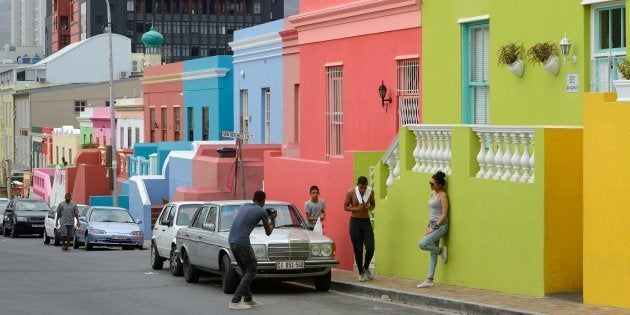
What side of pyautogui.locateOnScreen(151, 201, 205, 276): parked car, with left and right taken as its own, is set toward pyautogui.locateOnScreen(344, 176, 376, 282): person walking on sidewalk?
front

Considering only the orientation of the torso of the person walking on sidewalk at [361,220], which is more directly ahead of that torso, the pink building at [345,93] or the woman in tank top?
the woman in tank top

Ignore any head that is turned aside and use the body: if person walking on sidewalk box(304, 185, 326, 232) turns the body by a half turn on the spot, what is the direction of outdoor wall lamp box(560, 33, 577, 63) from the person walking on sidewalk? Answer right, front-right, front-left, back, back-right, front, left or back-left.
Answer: back-right

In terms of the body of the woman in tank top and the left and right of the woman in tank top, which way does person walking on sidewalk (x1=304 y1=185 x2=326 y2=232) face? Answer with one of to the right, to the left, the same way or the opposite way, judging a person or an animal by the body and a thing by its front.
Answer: to the left

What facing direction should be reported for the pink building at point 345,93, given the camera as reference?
facing the viewer and to the left of the viewer

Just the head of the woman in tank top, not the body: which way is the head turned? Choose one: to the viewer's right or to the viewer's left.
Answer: to the viewer's left

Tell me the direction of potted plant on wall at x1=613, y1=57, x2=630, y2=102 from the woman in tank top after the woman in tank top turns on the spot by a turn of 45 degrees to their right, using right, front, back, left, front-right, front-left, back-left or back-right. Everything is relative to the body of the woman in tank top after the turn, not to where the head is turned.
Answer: back

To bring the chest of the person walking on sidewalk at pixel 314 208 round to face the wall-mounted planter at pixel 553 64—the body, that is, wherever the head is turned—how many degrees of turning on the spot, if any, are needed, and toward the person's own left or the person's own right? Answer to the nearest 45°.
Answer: approximately 45° to the person's own left

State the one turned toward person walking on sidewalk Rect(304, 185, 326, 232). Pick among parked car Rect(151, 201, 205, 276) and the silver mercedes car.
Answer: the parked car

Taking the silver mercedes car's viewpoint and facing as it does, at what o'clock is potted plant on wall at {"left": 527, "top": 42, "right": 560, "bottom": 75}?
The potted plant on wall is roughly at 11 o'clock from the silver mercedes car.
